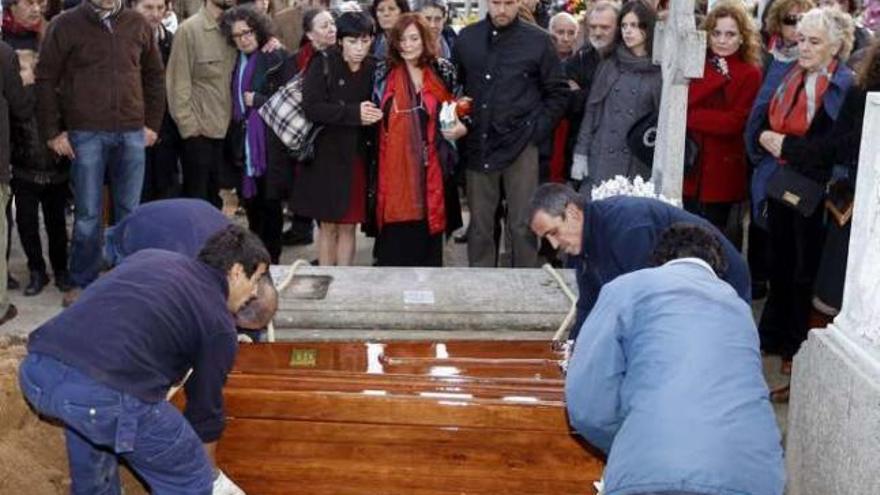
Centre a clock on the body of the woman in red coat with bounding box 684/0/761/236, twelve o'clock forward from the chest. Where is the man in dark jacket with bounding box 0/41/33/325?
The man in dark jacket is roughly at 1 o'clock from the woman in red coat.

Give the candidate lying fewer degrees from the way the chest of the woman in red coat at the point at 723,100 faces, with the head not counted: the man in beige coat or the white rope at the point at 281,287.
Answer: the white rope

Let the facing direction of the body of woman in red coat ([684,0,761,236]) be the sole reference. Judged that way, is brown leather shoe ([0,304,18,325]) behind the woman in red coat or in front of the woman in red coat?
in front

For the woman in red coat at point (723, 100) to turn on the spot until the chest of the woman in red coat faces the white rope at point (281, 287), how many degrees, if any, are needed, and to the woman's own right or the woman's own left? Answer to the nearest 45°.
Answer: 0° — they already face it

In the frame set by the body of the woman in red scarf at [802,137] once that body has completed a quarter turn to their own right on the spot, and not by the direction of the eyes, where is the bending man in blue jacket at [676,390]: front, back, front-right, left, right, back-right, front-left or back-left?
back-left

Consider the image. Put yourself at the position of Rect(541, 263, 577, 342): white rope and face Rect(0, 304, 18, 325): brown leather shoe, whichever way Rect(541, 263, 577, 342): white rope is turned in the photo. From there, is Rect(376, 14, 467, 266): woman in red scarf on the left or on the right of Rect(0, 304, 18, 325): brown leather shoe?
right

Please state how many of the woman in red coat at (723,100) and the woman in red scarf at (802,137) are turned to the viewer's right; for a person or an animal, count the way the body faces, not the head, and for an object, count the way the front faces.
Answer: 0

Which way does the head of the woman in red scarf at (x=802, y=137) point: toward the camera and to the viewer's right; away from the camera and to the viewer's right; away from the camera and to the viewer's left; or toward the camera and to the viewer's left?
toward the camera and to the viewer's left

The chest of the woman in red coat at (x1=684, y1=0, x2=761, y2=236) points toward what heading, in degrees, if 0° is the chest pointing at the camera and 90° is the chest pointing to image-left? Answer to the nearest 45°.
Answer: approximately 45°
